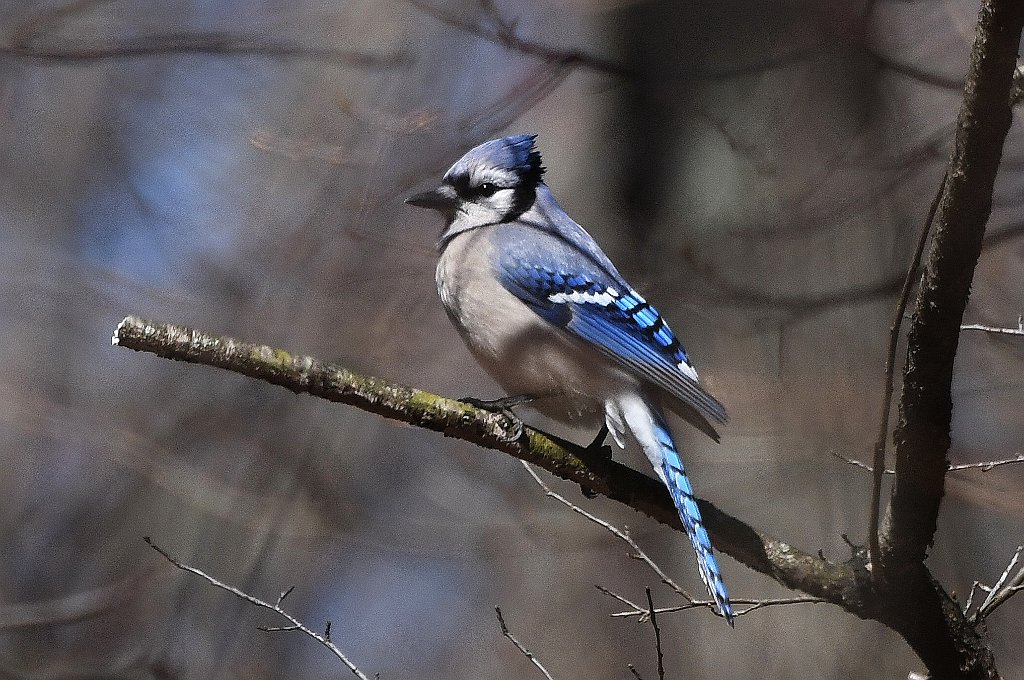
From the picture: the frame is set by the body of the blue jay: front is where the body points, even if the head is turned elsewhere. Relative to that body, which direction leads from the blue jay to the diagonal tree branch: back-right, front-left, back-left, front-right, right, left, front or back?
back-left

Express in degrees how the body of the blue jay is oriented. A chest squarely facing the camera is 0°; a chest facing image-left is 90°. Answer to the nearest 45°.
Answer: approximately 90°

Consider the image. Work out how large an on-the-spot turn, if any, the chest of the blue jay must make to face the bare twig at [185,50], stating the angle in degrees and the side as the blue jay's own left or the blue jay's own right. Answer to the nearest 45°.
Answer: approximately 45° to the blue jay's own right

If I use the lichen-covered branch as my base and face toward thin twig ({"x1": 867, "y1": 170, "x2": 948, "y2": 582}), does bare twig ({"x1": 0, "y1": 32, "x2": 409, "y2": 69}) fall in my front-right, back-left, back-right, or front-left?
back-left
